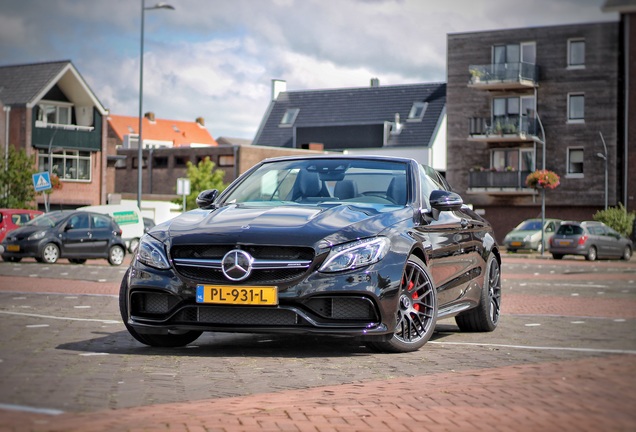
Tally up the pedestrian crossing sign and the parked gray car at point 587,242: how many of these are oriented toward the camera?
1

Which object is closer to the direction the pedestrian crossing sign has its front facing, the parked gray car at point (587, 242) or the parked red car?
the parked red car

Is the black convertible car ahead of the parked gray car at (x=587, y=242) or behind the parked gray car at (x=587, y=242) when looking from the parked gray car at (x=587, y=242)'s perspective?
behind

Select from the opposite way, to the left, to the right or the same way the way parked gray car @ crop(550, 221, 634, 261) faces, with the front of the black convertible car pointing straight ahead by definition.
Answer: the opposite way

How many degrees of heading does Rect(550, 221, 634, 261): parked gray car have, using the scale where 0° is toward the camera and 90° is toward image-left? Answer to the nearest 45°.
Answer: approximately 225°

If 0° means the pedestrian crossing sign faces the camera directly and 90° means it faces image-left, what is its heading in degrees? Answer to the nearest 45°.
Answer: approximately 0°
